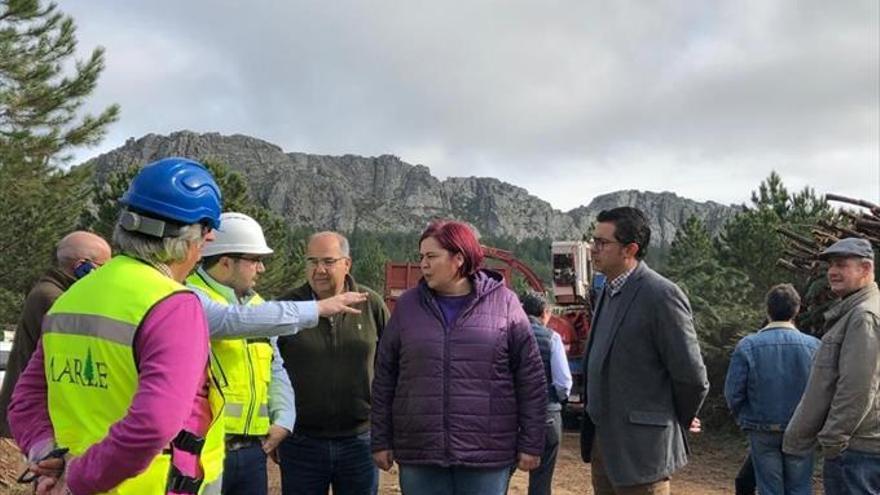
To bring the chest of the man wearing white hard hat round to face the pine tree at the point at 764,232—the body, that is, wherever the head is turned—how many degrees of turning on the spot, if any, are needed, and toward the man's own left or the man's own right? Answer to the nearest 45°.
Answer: approximately 90° to the man's own left

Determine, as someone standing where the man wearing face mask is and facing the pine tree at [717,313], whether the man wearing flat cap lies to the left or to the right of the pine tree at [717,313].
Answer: right

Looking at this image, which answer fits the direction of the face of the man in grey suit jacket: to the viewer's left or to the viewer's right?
to the viewer's left

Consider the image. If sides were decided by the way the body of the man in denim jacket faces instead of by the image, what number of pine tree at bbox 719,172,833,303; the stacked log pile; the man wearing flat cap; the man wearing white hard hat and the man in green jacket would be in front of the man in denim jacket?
2

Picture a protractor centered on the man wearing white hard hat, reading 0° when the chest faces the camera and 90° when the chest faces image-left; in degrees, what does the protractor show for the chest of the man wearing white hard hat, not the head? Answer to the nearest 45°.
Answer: approximately 315°

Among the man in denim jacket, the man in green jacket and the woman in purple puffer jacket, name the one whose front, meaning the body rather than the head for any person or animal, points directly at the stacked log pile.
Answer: the man in denim jacket

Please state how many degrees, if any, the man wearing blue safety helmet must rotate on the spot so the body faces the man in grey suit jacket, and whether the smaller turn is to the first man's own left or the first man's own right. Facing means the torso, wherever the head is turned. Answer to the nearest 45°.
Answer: approximately 45° to the first man's own right

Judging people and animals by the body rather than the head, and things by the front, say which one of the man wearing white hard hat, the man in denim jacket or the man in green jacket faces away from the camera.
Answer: the man in denim jacket

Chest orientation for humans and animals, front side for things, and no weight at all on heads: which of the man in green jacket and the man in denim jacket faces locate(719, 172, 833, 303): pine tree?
the man in denim jacket

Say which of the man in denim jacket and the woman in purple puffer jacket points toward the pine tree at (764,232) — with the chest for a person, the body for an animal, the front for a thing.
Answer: the man in denim jacket

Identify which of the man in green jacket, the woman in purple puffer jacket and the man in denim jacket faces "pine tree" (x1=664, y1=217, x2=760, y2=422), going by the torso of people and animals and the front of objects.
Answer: the man in denim jacket

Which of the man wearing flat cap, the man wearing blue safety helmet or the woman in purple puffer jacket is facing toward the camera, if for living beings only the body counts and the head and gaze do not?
the woman in purple puffer jacket

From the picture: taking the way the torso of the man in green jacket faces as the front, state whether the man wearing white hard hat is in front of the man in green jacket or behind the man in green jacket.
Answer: in front

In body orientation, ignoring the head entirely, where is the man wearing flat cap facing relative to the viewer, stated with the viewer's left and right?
facing to the left of the viewer

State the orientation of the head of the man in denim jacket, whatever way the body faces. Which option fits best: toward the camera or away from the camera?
away from the camera

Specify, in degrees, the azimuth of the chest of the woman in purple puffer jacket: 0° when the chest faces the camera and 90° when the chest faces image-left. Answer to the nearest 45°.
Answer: approximately 0°

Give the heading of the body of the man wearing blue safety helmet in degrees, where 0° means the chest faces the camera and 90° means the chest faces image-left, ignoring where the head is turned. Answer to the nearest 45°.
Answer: approximately 225°

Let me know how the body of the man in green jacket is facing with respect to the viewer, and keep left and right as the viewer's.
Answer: facing the viewer

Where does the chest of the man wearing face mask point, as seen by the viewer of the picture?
to the viewer's right

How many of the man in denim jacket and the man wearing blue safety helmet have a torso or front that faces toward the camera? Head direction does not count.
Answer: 0

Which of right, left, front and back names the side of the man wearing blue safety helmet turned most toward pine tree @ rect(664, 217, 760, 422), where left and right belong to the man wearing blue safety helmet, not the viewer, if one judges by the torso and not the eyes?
front
